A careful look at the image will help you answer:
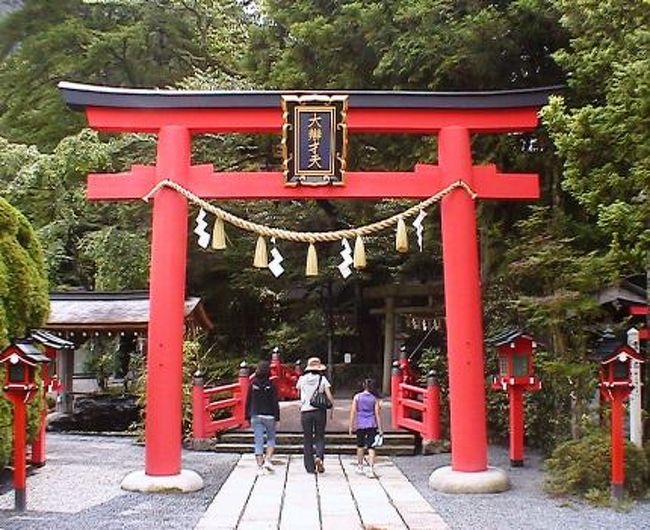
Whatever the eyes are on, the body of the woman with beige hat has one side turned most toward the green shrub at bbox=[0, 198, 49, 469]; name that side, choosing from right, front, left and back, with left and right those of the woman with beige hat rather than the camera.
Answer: left

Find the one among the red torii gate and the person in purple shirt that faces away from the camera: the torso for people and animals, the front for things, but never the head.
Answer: the person in purple shirt

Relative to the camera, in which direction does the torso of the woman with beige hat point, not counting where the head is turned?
away from the camera

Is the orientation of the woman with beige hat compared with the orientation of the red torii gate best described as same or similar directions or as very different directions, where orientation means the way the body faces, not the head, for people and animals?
very different directions

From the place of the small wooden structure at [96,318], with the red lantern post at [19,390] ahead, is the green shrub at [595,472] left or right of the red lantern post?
left

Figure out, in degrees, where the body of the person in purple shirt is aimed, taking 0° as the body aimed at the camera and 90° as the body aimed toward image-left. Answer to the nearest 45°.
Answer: approximately 180°

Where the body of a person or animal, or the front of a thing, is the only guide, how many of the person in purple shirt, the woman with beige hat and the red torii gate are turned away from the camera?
2

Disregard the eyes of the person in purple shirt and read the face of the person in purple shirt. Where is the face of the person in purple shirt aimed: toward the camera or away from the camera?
away from the camera

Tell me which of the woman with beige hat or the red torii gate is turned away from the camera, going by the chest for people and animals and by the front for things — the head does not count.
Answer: the woman with beige hat

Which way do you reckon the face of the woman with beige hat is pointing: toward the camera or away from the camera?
away from the camera

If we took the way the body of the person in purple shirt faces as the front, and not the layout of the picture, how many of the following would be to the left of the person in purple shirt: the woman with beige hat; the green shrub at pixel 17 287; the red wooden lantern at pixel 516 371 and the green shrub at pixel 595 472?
2
